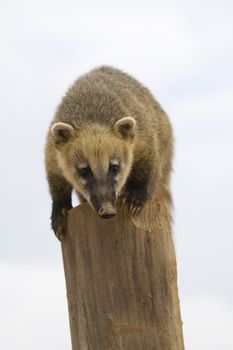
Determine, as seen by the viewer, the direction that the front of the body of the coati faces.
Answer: toward the camera
